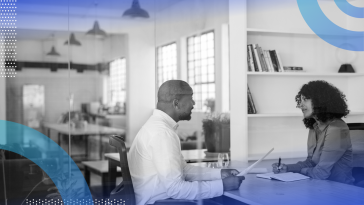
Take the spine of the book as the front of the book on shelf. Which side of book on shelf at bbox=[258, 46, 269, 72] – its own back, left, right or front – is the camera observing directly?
front

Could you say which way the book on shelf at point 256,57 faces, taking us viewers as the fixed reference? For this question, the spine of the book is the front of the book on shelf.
facing the viewer

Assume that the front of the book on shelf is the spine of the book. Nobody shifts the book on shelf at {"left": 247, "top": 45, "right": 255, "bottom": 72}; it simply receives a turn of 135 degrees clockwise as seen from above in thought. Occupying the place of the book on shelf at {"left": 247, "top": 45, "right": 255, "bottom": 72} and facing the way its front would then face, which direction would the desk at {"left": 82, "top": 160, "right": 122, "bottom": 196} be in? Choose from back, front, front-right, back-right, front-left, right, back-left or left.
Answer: left

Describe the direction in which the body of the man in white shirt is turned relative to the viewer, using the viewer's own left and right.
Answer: facing to the right of the viewer

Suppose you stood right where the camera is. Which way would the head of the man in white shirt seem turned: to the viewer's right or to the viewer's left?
to the viewer's right

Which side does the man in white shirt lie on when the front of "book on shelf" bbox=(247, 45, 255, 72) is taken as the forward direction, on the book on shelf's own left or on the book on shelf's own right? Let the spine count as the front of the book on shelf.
on the book on shelf's own right

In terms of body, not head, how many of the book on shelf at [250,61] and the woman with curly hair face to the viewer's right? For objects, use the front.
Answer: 0

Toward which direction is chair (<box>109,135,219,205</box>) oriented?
to the viewer's right

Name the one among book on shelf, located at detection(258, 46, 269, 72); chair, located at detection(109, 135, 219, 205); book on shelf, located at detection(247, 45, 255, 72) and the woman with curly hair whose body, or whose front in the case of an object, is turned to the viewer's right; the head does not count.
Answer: the chair

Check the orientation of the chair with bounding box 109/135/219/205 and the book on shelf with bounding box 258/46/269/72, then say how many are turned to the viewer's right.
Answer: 1

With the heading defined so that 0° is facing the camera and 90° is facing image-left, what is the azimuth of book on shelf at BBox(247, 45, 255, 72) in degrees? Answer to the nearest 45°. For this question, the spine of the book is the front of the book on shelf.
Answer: approximately 0°

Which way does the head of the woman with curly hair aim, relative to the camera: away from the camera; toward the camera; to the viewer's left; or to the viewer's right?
to the viewer's left

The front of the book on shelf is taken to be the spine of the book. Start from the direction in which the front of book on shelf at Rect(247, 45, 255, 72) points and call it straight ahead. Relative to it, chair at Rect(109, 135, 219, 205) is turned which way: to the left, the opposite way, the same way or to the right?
to the left
